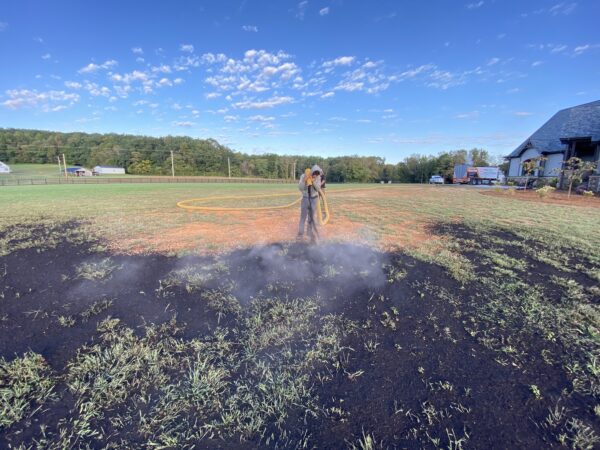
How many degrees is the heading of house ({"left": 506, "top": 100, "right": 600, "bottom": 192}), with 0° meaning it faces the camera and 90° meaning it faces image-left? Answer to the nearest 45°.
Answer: approximately 45°

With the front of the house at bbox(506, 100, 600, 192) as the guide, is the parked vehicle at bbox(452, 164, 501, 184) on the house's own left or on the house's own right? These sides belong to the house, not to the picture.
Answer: on the house's own right

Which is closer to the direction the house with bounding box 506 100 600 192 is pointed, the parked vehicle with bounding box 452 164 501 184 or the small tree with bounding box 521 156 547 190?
the small tree
